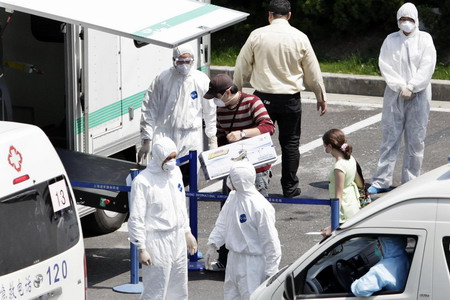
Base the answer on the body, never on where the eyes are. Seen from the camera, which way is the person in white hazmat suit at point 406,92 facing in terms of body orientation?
toward the camera

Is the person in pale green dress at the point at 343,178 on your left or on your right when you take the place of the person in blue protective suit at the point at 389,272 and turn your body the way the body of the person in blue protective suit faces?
on your right

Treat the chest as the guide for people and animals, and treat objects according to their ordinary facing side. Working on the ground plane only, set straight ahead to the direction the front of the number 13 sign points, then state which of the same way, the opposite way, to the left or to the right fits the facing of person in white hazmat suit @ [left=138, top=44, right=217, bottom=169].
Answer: the same way

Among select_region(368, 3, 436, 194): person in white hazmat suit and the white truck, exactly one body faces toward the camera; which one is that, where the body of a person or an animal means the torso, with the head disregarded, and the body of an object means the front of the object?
the person in white hazmat suit

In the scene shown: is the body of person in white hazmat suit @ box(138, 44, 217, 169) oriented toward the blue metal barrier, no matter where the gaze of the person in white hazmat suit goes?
yes

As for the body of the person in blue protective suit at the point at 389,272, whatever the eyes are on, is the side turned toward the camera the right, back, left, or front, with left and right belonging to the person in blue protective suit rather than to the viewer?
left

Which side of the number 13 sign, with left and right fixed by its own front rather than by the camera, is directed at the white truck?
back

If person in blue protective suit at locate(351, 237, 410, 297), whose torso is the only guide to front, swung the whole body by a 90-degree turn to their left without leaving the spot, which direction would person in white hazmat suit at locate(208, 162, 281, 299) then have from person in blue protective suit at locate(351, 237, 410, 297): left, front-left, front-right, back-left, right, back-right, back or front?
back-right

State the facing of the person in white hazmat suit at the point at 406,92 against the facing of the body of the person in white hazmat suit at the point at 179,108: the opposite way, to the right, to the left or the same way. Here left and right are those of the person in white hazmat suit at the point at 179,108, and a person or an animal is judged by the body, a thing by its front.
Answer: the same way

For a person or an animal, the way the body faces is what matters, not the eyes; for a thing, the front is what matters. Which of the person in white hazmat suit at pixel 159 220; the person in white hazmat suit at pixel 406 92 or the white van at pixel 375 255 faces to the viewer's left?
the white van

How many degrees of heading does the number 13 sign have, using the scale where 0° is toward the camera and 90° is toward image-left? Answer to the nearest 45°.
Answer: approximately 0°

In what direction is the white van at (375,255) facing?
to the viewer's left

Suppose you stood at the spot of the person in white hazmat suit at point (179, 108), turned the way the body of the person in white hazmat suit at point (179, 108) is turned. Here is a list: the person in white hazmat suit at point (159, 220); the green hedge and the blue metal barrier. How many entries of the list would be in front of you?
2

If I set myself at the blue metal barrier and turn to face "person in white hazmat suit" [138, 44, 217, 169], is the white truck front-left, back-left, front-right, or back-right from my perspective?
front-left

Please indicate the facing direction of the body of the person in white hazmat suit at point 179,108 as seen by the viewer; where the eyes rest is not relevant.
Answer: toward the camera
